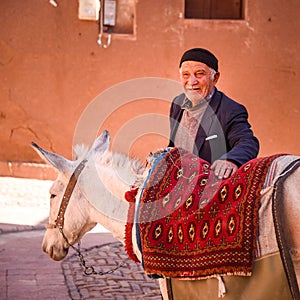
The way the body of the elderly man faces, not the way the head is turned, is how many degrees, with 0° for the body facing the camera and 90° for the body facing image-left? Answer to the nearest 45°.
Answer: approximately 45°

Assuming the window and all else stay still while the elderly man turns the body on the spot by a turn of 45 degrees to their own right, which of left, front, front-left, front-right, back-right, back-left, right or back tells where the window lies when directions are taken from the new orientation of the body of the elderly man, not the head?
right

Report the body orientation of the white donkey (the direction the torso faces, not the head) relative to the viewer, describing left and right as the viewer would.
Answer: facing to the left of the viewer

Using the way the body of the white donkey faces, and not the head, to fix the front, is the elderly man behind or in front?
behind

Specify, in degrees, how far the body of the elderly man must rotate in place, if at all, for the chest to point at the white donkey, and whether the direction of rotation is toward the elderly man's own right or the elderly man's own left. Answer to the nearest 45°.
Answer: approximately 45° to the elderly man's own right
